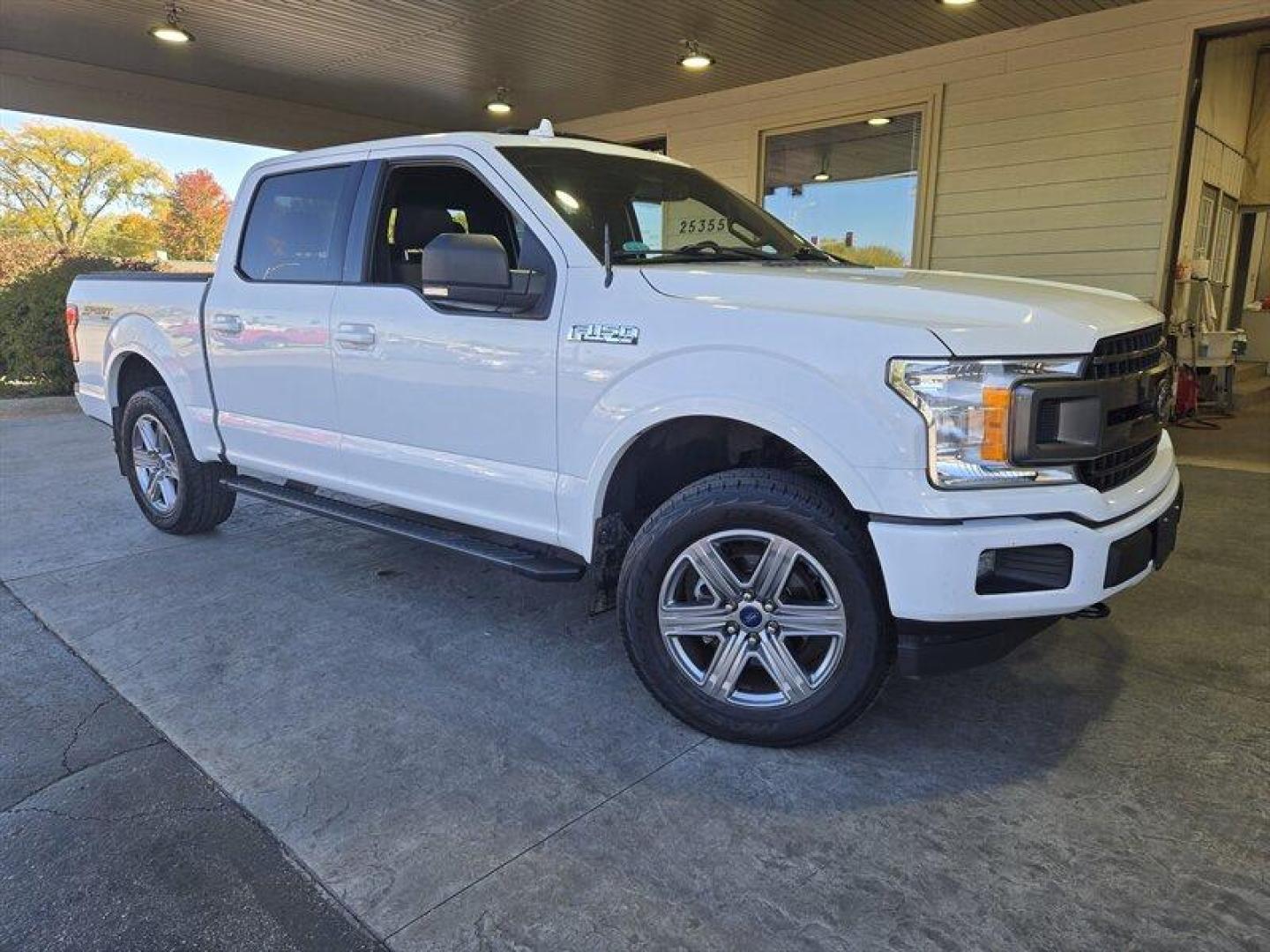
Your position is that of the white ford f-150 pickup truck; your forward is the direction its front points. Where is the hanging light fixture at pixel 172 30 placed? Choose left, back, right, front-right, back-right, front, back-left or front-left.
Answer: back

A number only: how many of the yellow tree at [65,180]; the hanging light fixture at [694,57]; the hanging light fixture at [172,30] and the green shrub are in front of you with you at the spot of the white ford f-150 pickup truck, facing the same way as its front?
0

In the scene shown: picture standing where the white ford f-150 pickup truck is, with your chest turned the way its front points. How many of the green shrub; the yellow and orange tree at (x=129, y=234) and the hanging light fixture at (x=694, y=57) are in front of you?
0

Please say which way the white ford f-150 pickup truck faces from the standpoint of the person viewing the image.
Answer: facing the viewer and to the right of the viewer

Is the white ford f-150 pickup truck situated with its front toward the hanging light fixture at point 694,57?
no

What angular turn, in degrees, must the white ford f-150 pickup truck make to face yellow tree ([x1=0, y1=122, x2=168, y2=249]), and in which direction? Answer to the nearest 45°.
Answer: approximately 180°

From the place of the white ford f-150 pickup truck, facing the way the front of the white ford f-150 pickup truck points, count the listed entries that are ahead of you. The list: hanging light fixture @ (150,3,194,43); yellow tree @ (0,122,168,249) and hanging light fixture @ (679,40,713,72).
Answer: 0

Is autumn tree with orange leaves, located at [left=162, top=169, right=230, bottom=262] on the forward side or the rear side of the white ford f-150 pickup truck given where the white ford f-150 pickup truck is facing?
on the rear side

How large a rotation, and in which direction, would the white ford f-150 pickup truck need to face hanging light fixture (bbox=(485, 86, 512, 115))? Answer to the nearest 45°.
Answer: approximately 135° to its left

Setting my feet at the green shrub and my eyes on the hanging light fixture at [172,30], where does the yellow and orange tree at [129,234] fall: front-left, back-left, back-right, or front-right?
back-left

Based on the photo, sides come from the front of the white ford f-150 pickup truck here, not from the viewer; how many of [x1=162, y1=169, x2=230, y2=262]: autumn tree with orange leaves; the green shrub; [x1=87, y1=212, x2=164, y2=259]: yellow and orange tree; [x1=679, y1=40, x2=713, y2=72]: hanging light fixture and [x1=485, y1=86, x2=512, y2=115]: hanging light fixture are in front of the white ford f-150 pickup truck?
0

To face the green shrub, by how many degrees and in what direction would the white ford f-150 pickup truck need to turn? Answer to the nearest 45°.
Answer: approximately 180°

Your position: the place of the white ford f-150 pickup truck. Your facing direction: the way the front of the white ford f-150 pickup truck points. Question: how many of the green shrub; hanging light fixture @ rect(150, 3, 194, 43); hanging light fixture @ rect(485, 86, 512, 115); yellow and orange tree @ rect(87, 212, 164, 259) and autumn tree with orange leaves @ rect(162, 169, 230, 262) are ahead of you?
0
